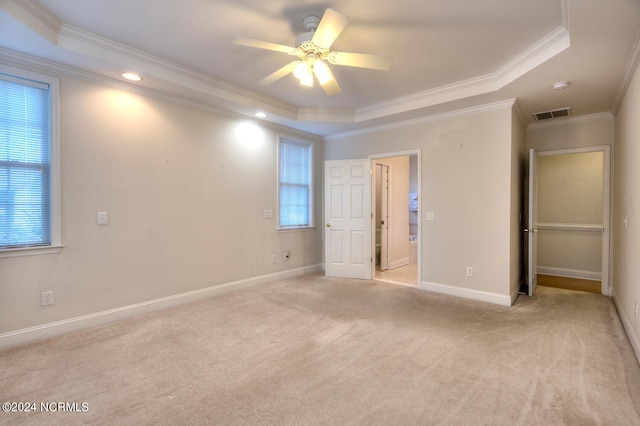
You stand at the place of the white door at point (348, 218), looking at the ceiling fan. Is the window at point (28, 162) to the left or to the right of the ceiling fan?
right

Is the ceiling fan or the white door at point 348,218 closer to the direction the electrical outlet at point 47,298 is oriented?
the ceiling fan

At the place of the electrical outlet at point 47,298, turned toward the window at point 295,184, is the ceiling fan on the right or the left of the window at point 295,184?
right

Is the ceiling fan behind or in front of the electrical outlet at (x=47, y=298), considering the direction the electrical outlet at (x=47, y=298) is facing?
in front

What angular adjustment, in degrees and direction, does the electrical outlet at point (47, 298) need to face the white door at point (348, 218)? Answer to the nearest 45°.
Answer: approximately 90° to its left

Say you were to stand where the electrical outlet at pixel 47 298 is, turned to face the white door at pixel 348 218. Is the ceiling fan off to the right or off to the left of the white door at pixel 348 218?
right

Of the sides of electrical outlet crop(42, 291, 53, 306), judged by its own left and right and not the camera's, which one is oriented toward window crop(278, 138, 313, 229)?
left
